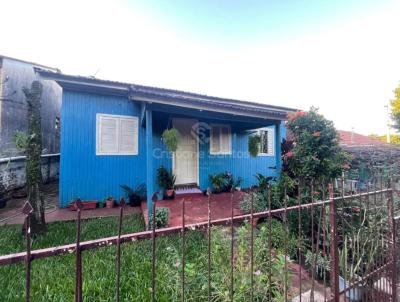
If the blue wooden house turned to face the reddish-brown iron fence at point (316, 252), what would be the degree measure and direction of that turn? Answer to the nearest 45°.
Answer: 0° — it already faces it

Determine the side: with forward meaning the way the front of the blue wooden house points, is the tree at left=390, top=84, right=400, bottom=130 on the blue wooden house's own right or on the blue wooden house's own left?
on the blue wooden house's own left

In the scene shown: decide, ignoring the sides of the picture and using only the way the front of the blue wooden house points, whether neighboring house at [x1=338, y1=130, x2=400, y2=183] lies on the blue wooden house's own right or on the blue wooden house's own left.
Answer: on the blue wooden house's own left

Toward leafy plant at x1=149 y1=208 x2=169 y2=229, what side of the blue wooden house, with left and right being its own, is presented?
front

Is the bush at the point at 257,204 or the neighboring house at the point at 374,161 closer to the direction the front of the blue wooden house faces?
the bush

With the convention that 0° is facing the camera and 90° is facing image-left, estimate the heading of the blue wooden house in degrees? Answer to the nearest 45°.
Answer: approximately 315°

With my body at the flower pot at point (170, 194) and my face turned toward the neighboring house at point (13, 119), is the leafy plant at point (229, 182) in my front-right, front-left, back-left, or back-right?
back-right
